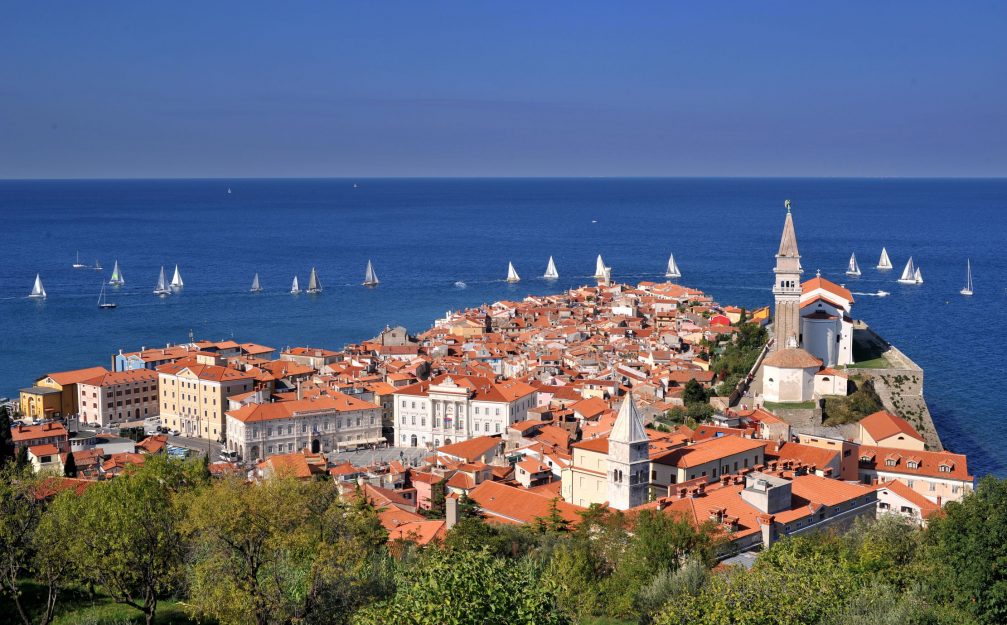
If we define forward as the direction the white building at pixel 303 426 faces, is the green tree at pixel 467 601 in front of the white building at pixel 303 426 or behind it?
in front

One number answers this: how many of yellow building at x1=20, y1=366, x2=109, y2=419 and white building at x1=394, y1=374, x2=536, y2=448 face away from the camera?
0

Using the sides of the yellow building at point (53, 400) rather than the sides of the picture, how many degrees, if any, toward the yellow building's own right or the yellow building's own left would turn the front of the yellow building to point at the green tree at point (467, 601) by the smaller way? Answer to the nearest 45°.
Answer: approximately 45° to the yellow building's own left

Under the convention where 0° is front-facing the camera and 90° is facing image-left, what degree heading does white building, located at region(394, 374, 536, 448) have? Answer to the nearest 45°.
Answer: approximately 45°

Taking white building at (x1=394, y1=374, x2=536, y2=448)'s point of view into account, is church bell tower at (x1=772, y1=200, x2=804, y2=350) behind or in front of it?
behind

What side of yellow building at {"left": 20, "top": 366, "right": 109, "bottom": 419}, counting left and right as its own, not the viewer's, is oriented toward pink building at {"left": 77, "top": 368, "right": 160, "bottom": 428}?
left

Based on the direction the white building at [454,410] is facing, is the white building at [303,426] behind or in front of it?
in front

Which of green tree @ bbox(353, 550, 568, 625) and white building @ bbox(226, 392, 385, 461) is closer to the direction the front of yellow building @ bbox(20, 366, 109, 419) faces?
the green tree

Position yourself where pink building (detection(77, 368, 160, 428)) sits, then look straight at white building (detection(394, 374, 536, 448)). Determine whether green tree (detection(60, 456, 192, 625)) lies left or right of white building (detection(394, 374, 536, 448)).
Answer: right

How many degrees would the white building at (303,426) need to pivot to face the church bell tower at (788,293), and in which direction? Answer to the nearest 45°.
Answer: approximately 45° to its left

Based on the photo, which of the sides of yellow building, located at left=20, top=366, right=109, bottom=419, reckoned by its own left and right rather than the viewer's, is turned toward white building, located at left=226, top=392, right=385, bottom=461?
left
